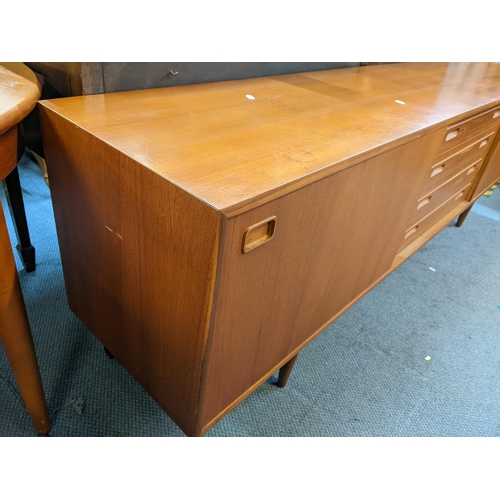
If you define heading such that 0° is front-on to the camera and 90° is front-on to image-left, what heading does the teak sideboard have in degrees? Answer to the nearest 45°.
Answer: approximately 315°
